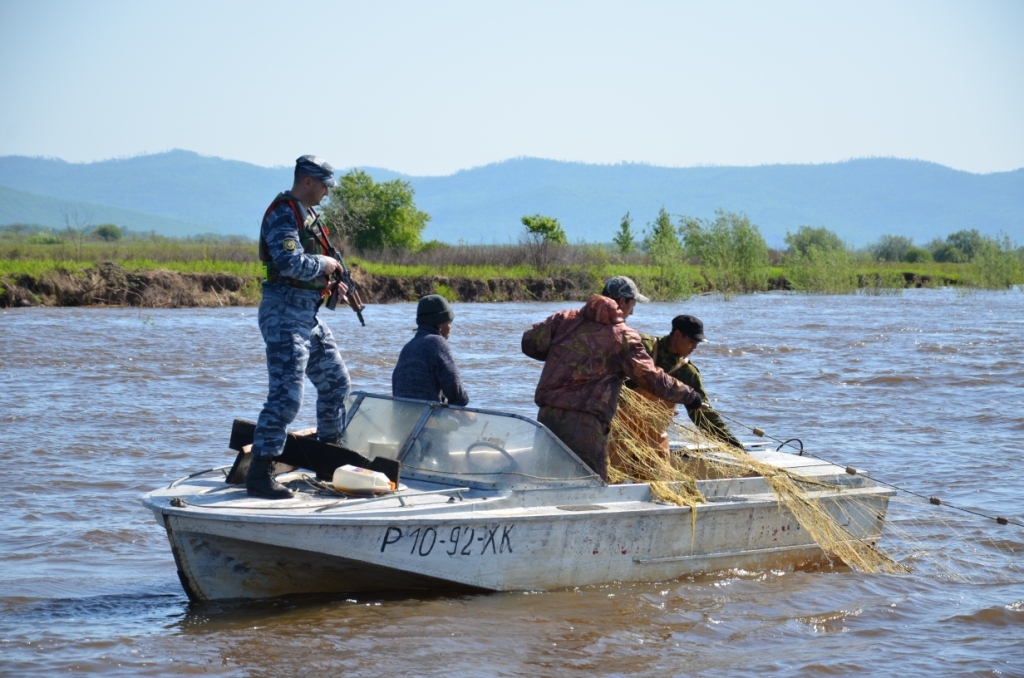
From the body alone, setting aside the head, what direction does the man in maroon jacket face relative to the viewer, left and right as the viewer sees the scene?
facing away from the viewer and to the right of the viewer

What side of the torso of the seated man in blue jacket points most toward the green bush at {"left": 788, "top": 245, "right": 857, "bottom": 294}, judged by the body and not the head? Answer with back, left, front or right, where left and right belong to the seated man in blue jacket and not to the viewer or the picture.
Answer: front

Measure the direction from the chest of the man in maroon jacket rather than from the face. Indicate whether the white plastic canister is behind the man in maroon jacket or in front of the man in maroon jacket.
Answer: behind

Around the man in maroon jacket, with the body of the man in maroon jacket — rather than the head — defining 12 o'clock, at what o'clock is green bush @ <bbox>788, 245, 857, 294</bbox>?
The green bush is roughly at 11 o'clock from the man in maroon jacket.

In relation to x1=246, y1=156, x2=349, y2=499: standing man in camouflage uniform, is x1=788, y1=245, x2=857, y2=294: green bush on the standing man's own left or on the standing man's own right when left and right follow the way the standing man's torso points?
on the standing man's own left

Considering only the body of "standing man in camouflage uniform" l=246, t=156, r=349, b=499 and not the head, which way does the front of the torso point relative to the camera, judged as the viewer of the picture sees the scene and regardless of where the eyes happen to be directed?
to the viewer's right

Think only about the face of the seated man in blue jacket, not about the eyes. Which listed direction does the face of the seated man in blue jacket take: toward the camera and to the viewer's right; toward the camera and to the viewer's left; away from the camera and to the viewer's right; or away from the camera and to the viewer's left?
away from the camera and to the viewer's right

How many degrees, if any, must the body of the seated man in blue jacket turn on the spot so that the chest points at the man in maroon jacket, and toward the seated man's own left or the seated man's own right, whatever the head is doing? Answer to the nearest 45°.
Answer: approximately 45° to the seated man's own right

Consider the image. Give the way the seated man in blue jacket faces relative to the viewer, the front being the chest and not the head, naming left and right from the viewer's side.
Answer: facing away from the viewer and to the right of the viewer

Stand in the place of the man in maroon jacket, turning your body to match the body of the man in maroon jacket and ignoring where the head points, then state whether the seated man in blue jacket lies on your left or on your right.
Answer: on your left

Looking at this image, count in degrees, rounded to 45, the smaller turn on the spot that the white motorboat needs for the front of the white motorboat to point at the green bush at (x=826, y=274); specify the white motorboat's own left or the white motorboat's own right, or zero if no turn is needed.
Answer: approximately 135° to the white motorboat's own right
